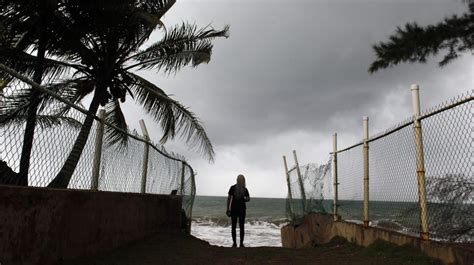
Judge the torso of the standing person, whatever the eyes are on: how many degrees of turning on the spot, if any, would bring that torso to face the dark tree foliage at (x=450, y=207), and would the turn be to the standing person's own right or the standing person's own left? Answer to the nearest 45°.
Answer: approximately 135° to the standing person's own right

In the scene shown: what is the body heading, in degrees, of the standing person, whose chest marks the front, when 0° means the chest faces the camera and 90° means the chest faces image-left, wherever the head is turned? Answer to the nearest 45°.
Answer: approximately 180°

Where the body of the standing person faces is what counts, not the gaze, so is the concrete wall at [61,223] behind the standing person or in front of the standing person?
behind
